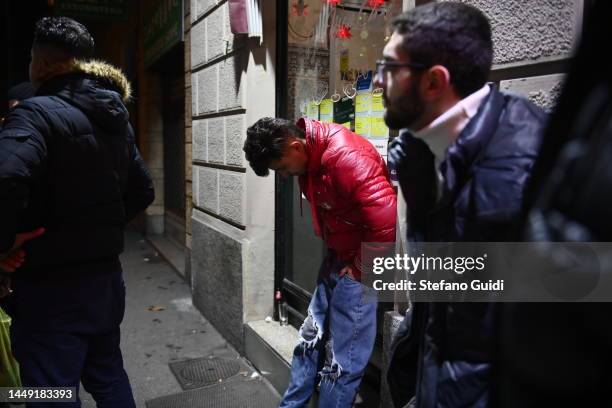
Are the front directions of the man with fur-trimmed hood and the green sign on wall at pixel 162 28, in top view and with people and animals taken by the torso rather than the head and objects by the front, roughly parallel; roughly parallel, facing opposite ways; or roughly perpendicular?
roughly perpendicular

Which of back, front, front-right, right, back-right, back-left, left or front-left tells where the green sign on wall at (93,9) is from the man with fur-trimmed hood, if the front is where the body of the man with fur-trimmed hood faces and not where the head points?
front-right

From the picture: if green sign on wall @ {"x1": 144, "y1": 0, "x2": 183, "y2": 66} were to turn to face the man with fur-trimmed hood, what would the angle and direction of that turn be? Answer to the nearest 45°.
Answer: approximately 45° to its left

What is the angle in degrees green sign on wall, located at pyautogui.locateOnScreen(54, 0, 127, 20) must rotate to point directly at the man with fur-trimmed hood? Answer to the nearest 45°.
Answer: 0° — it already faces them

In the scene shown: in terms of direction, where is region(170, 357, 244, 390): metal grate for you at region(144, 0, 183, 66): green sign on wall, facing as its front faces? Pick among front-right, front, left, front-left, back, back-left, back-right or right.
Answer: front-left

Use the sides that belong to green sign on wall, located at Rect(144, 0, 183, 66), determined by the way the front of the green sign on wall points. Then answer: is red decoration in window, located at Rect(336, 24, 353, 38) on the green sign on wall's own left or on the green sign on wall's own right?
on the green sign on wall's own left

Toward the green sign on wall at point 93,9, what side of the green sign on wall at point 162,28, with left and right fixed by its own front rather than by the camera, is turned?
right

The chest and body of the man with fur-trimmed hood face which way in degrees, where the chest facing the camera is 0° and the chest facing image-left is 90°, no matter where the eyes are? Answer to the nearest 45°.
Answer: approximately 135°
